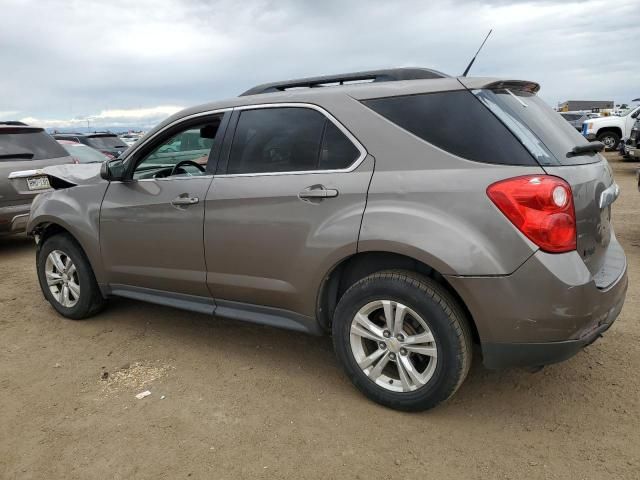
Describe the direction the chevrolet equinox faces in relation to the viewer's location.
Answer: facing away from the viewer and to the left of the viewer

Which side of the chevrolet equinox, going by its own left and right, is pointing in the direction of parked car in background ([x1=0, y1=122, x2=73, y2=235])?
front

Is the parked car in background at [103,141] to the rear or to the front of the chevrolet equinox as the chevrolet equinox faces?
to the front

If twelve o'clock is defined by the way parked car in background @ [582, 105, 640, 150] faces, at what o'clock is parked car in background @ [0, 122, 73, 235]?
parked car in background @ [0, 122, 73, 235] is roughly at 11 o'clock from parked car in background @ [582, 105, 640, 150].

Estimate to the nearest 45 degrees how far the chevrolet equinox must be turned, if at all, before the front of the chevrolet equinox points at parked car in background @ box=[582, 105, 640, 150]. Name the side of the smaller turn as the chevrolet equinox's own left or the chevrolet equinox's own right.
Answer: approximately 90° to the chevrolet equinox's own right

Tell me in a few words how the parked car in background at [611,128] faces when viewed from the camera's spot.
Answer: facing the viewer and to the left of the viewer

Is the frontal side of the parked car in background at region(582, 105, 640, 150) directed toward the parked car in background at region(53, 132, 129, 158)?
yes

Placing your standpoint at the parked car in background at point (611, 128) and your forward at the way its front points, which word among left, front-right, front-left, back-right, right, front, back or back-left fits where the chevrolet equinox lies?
front-left

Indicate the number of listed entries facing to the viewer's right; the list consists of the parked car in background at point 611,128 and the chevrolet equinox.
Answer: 0

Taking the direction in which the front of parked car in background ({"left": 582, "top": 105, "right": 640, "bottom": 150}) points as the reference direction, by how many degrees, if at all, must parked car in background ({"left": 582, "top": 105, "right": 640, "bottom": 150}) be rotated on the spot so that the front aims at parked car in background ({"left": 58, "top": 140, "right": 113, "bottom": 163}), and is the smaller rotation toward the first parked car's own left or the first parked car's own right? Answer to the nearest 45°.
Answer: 0° — it already faces it

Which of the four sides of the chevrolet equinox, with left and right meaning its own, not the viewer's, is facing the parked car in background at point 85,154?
front
